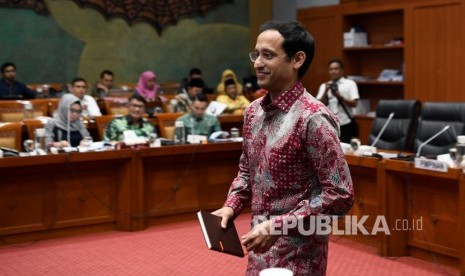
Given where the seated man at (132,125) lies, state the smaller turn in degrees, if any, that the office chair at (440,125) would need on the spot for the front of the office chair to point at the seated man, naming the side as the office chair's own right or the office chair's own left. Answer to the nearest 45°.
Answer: approximately 45° to the office chair's own right

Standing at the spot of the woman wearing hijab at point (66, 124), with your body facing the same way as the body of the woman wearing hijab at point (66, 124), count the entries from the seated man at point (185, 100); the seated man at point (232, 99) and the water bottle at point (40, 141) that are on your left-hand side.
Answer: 2

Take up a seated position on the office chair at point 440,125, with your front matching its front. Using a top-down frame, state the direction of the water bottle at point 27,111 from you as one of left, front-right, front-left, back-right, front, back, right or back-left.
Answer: front-right

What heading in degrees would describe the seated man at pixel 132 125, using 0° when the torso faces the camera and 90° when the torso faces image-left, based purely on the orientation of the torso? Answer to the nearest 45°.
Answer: approximately 0°

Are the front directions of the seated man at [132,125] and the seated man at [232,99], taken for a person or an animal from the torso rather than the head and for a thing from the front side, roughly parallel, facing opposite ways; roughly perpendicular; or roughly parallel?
roughly parallel

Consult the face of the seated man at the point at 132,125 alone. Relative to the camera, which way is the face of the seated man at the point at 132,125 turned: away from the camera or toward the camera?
toward the camera

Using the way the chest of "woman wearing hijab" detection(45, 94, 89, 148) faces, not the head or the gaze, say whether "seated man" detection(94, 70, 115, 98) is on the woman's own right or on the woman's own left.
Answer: on the woman's own left

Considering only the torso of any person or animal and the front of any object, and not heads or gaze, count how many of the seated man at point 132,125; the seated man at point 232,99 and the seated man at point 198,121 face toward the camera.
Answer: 3

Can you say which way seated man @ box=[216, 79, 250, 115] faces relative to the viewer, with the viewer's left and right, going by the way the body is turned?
facing the viewer

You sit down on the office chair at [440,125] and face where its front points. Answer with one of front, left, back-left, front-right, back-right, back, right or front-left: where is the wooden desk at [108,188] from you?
front-right
